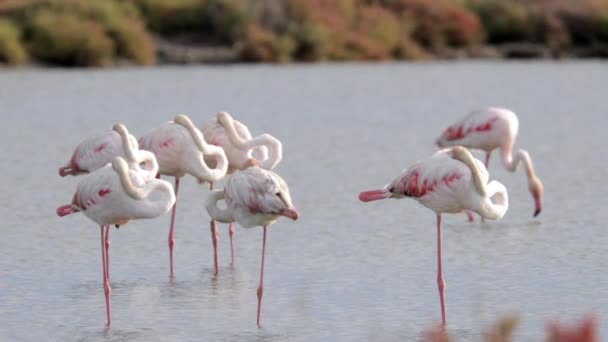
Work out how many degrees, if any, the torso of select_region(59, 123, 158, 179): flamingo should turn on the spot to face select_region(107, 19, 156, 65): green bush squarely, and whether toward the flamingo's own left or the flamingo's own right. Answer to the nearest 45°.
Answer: approximately 90° to the flamingo's own left

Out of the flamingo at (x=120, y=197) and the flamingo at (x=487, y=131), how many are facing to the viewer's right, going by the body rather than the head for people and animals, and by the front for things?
2

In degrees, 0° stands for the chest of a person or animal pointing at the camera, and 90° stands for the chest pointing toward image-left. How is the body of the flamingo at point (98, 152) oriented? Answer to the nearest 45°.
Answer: approximately 270°

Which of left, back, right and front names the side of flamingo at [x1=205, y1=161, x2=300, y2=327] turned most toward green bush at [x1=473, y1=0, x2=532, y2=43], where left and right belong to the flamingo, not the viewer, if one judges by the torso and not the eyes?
right

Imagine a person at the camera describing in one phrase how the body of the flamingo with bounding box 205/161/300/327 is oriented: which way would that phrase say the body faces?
to the viewer's left

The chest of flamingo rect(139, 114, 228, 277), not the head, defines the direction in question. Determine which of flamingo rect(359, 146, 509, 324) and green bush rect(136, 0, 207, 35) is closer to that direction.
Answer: the flamingo

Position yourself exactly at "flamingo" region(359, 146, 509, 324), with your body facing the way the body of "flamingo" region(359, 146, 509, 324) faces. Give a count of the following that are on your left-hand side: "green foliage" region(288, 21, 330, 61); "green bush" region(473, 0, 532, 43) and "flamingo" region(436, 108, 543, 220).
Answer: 3

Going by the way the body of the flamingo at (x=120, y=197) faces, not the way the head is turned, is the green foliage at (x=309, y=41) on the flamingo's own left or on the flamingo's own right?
on the flamingo's own left

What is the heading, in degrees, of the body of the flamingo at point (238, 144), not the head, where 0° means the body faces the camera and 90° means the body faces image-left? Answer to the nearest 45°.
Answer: approximately 270°

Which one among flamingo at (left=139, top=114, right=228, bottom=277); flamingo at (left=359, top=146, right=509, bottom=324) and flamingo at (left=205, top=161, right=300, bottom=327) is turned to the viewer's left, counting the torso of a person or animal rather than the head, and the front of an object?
flamingo at (left=205, top=161, right=300, bottom=327)

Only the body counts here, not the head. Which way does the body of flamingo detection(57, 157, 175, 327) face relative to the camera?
to the viewer's right

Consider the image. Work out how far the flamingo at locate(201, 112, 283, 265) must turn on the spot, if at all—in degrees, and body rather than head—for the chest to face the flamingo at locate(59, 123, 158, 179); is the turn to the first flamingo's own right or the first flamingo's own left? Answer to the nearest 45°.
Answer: approximately 180°

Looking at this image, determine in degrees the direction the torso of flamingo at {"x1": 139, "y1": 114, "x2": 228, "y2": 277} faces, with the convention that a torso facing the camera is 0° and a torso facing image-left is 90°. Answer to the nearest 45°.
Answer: approximately 270°

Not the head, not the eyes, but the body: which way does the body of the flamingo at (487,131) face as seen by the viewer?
to the viewer's right

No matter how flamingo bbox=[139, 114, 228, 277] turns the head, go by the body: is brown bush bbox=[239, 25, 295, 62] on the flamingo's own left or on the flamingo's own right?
on the flamingo's own left
